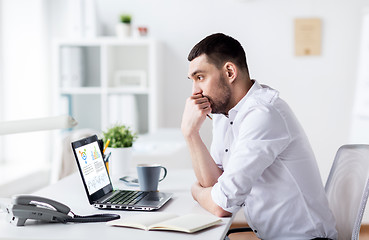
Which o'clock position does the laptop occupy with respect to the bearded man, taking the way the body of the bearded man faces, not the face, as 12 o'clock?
The laptop is roughly at 12 o'clock from the bearded man.

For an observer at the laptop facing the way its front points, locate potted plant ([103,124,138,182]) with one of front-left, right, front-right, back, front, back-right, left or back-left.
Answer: left

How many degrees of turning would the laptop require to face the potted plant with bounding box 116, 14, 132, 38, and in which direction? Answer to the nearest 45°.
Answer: approximately 90° to its left

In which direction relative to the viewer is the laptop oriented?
to the viewer's right

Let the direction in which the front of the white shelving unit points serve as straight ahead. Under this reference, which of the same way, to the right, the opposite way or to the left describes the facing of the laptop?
to the left

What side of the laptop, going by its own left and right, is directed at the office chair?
front

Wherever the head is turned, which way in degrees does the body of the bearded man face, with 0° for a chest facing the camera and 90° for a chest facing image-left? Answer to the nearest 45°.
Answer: approximately 90°

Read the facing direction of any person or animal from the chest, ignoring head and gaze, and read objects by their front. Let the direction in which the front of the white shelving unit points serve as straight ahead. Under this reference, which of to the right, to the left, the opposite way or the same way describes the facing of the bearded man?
to the right

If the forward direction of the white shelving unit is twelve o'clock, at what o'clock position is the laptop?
The laptop is roughly at 12 o'clock from the white shelving unit.

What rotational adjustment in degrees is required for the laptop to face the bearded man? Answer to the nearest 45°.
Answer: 0° — it already faces them

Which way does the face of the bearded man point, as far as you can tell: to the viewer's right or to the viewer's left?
to the viewer's left

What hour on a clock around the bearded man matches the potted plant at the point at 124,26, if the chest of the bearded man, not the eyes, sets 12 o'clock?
The potted plant is roughly at 2 o'clock from the bearded man.

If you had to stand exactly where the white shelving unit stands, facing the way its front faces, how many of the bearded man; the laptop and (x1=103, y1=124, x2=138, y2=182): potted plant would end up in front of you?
3
